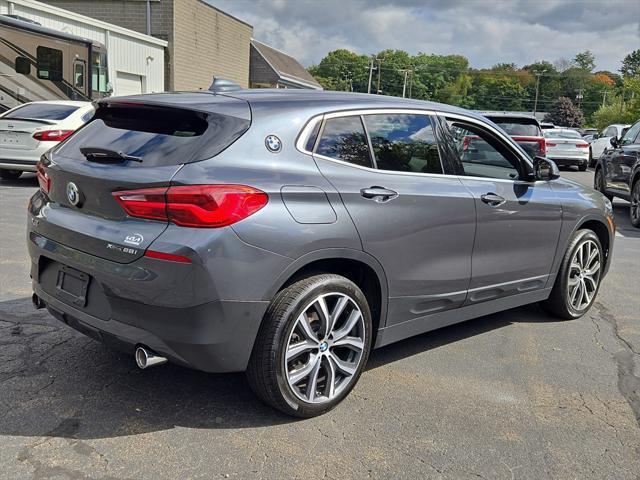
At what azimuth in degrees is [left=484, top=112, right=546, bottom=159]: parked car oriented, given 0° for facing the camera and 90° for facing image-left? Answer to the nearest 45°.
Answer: approximately 180°

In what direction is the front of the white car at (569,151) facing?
away from the camera

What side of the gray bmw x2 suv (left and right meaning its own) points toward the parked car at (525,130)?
front

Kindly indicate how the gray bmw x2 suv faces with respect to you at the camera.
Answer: facing away from the viewer and to the right of the viewer

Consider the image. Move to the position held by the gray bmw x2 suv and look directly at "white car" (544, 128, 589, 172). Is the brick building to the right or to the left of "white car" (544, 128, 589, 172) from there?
left

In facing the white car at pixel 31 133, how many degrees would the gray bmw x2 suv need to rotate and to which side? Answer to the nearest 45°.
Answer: approximately 90° to its left

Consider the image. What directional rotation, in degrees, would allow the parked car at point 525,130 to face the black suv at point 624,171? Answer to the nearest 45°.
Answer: approximately 135° to its right

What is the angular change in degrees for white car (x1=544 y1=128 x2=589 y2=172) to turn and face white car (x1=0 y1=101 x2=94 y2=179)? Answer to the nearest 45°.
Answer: approximately 135° to its left

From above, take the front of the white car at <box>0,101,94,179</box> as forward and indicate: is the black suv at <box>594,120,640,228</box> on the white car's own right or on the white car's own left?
on the white car's own right

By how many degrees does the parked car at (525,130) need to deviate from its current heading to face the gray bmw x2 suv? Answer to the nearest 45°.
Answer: approximately 180°
